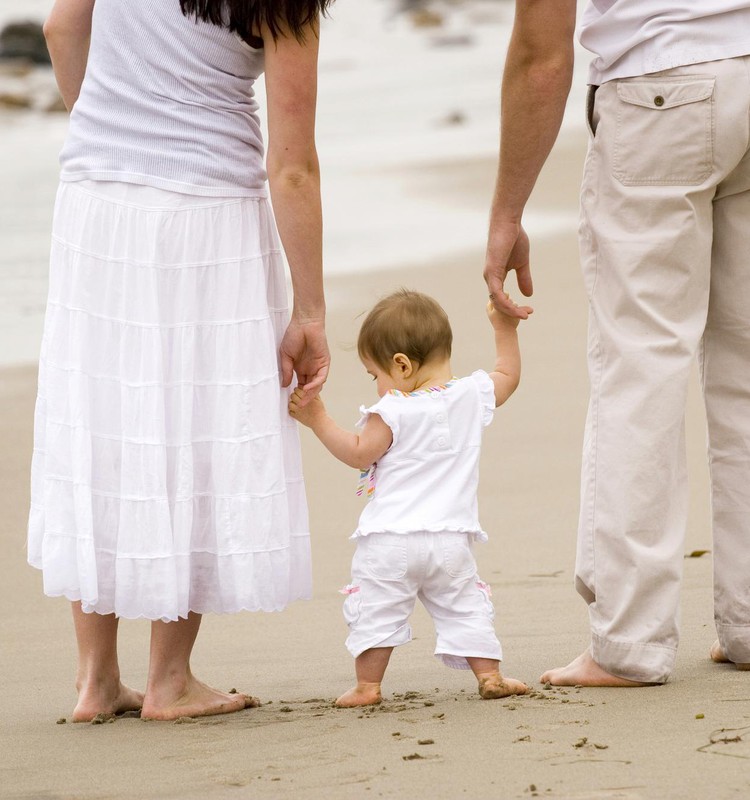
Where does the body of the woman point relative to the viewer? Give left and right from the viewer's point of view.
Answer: facing away from the viewer and to the right of the viewer

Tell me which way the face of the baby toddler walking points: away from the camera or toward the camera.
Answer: away from the camera

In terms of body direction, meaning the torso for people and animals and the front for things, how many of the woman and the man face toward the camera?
0

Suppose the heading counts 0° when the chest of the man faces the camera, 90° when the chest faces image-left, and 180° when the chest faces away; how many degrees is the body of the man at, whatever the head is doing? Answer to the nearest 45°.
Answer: approximately 135°

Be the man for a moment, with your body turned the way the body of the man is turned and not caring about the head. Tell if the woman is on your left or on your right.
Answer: on your left

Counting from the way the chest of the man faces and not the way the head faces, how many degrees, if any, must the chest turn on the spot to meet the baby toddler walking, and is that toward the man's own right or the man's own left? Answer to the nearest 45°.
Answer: approximately 45° to the man's own left

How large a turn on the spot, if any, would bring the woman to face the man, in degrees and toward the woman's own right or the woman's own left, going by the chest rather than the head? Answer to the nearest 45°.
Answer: approximately 45° to the woman's own right

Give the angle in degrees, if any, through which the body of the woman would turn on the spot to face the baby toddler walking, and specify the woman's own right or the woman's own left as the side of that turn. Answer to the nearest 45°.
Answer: approximately 45° to the woman's own right
